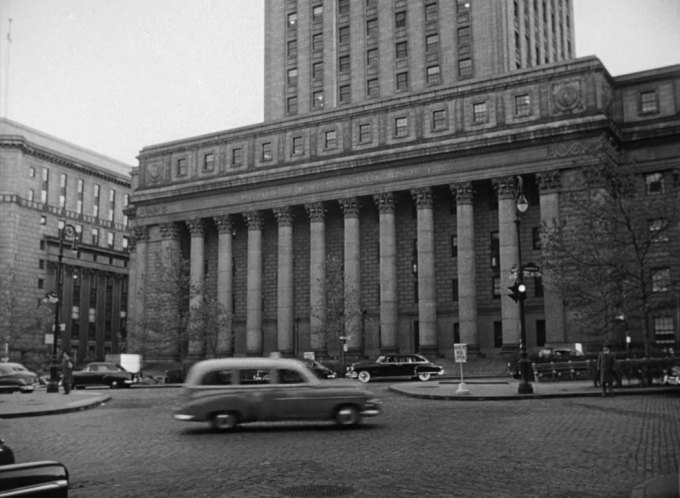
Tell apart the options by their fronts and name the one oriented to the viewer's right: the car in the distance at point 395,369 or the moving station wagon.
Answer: the moving station wagon

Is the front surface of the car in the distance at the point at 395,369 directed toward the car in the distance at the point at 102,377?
yes

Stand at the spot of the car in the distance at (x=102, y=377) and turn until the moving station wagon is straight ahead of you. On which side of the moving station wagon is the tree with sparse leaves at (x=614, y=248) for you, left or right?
left

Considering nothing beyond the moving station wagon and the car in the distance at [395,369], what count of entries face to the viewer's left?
1

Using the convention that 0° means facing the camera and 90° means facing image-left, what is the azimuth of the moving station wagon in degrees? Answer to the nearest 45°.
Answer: approximately 270°

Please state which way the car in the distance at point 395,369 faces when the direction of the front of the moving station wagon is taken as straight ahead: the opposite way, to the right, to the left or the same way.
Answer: the opposite way

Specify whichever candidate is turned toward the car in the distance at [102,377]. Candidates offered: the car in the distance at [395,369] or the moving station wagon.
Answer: the car in the distance at [395,369]

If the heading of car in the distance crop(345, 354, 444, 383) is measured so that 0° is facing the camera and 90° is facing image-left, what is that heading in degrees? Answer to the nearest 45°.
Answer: approximately 90°

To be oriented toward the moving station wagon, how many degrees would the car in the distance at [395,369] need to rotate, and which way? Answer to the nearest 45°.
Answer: approximately 90° to its left

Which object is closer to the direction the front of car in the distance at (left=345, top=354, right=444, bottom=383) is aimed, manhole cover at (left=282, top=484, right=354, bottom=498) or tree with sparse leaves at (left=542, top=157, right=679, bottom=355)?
the manhole cover

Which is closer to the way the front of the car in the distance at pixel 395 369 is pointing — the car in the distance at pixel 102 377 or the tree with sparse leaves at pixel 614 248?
the car in the distance

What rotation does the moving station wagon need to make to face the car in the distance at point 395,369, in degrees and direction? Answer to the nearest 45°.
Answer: approximately 90° to its left
